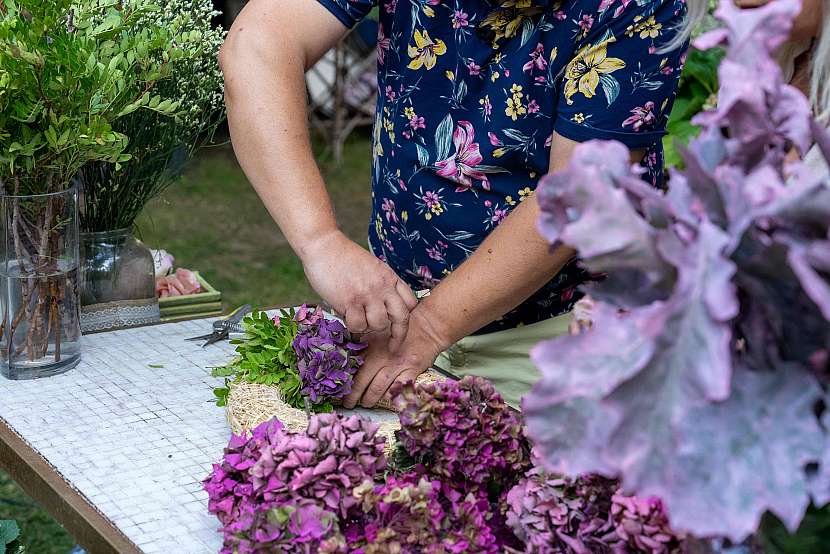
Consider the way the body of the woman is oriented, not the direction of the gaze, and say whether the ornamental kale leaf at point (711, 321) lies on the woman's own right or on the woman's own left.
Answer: on the woman's own left

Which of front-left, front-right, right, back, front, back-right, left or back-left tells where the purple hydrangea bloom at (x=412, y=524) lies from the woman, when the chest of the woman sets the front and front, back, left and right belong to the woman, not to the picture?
front-left

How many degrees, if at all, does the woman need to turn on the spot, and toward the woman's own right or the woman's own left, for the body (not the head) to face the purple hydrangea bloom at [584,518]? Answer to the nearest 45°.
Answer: approximately 45° to the woman's own left

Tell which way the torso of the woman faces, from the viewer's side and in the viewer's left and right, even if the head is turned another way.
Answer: facing the viewer and to the left of the viewer

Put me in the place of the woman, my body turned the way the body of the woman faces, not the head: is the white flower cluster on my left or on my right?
on my right

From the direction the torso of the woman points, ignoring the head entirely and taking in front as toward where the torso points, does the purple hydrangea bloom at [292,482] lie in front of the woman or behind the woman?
in front

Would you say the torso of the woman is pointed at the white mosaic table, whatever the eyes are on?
yes
